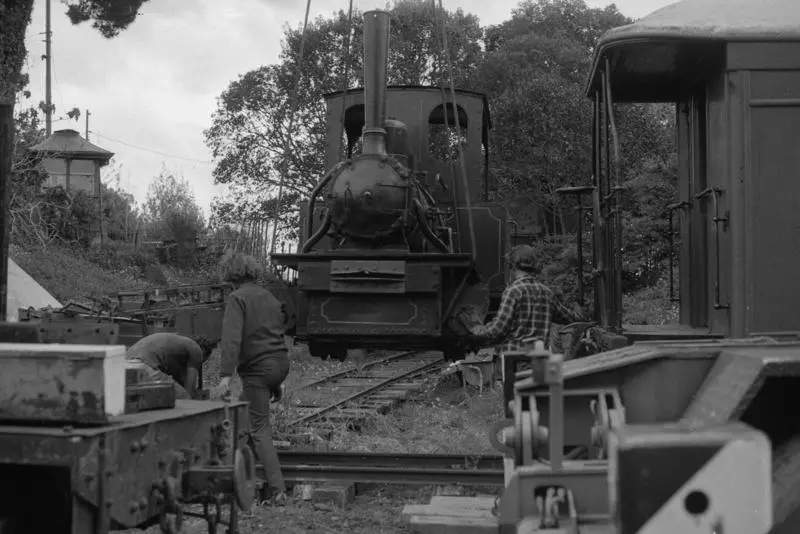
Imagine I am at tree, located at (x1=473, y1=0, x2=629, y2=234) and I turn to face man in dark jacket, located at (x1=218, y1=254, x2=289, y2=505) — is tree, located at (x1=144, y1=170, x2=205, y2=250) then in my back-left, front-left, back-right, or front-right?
back-right

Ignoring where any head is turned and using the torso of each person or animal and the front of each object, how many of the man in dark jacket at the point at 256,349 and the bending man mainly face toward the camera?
0

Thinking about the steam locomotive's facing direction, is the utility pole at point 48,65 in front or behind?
behind

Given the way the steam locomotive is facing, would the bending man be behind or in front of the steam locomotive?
in front

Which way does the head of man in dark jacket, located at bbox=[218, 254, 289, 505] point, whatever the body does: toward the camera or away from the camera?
away from the camera

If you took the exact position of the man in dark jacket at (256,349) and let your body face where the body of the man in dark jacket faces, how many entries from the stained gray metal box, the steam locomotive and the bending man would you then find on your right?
1

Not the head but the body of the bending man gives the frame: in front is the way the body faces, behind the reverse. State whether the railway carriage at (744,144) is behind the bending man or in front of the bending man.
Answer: in front

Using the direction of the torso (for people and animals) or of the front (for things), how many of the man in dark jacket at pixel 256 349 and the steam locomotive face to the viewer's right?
0

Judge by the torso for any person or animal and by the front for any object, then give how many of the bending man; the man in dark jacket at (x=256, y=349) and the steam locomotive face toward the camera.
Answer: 1
